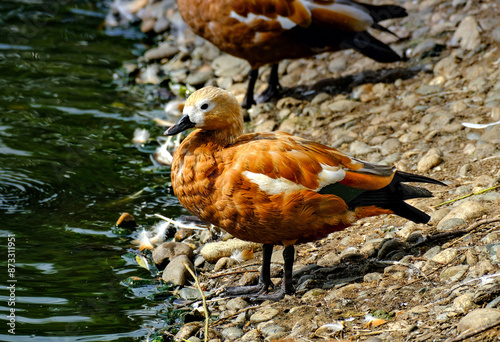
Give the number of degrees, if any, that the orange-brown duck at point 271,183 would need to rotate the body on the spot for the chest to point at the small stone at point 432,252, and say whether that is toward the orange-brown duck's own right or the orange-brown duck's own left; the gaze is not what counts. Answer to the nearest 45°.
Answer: approximately 180°

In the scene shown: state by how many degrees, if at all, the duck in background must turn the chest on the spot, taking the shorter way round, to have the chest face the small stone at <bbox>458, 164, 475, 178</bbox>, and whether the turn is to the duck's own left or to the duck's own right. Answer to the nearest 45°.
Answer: approximately 135° to the duck's own left

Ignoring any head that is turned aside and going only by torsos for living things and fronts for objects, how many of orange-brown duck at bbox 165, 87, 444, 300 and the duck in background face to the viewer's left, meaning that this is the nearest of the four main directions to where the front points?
2

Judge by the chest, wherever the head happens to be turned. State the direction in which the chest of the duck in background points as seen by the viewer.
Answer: to the viewer's left

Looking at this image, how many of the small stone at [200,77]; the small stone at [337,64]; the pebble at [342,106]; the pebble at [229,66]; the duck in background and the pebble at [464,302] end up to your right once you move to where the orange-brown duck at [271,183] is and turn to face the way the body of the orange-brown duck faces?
5

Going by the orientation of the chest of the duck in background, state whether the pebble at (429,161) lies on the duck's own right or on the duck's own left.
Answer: on the duck's own left

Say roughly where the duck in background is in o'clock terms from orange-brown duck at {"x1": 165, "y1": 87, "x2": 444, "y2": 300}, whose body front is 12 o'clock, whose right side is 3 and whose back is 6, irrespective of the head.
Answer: The duck in background is roughly at 3 o'clock from the orange-brown duck.

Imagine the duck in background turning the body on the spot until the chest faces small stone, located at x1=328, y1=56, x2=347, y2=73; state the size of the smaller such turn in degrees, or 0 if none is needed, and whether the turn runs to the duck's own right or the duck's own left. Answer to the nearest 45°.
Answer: approximately 135° to the duck's own right

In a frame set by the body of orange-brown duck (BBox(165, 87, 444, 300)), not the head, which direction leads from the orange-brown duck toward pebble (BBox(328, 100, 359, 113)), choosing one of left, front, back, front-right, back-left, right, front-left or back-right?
right

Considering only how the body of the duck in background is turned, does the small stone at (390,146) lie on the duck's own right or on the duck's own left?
on the duck's own left

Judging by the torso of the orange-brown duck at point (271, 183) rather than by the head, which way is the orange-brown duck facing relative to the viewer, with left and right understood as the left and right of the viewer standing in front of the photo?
facing to the left of the viewer

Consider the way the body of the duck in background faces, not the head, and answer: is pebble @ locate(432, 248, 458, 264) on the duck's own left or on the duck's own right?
on the duck's own left
